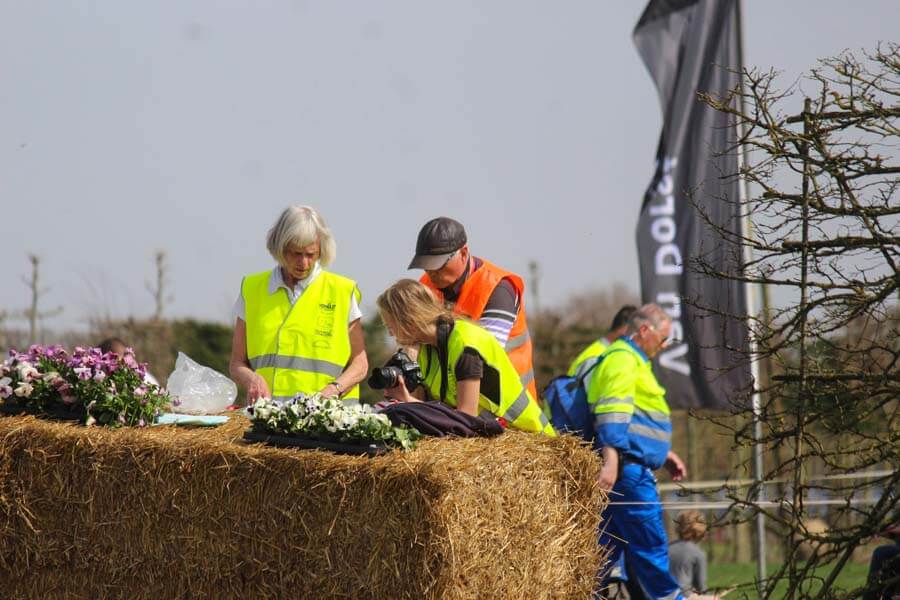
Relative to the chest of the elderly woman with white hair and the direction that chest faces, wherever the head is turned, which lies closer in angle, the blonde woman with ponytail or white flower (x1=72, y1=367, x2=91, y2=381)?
the white flower

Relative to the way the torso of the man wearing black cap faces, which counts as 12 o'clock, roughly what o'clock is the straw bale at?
The straw bale is roughly at 12 o'clock from the man wearing black cap.

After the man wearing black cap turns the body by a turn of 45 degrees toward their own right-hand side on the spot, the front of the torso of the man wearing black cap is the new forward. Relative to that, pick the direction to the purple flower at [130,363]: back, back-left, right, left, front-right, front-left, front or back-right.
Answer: front

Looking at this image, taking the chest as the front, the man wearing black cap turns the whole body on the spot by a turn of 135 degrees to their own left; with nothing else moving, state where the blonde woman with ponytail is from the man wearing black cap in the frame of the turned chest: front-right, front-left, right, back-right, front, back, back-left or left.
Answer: right

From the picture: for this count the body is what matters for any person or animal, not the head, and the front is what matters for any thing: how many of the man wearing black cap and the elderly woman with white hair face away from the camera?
0

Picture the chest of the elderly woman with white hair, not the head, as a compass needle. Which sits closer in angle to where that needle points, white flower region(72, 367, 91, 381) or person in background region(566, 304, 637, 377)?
the white flower

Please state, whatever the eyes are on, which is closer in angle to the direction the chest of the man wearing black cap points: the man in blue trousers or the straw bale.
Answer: the straw bale

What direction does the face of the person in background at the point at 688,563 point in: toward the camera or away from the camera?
away from the camera

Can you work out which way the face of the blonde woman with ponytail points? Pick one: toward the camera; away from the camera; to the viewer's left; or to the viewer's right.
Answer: to the viewer's left

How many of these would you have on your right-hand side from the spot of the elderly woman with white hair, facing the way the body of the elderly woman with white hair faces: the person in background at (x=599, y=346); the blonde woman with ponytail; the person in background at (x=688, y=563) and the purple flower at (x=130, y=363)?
1

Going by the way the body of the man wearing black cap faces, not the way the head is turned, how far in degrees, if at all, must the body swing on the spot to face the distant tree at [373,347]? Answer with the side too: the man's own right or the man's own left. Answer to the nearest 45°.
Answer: approximately 135° to the man's own right
